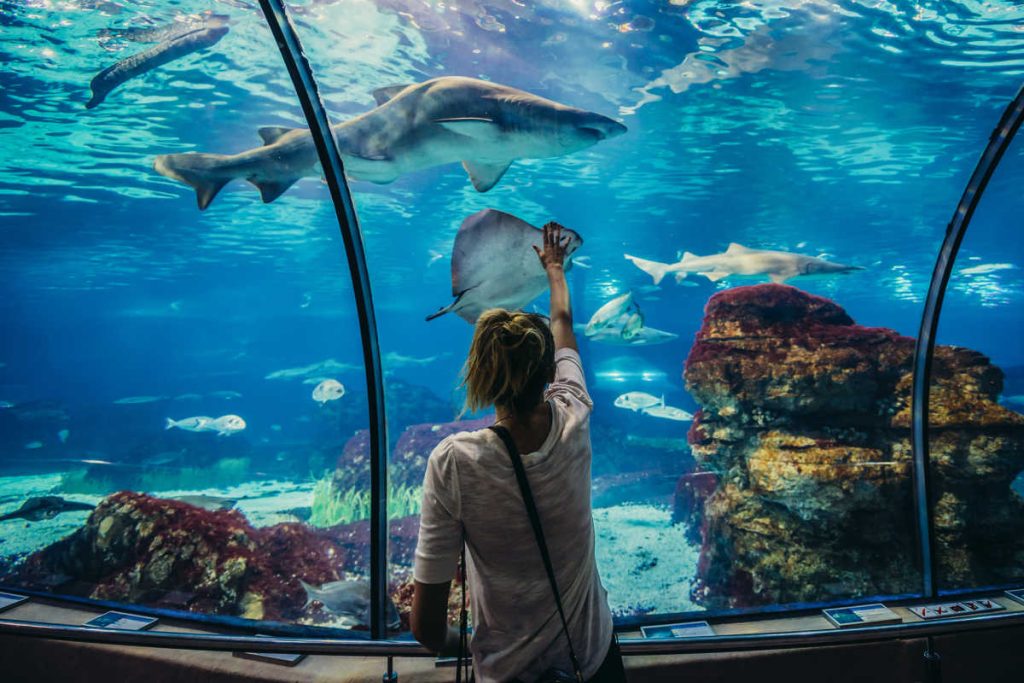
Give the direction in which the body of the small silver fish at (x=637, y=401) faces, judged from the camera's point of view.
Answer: to the viewer's left

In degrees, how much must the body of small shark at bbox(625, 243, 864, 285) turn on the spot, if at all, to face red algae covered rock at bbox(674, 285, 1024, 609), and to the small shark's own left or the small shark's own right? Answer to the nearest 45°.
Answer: approximately 90° to the small shark's own right

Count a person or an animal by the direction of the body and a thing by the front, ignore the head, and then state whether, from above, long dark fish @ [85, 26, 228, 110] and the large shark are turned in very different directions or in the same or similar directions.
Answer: same or similar directions

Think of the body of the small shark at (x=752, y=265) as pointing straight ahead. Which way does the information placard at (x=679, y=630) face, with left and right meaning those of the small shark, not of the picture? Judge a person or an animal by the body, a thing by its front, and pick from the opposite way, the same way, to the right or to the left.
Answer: to the right

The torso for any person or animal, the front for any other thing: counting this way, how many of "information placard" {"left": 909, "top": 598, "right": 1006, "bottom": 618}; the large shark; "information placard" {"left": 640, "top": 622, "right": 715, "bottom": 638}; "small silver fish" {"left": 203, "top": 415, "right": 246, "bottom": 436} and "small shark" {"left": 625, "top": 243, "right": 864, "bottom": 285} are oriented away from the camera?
0

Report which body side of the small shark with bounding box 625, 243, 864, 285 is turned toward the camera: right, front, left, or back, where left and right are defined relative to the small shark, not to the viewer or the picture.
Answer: right

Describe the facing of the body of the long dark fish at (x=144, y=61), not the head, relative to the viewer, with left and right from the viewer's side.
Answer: facing to the right of the viewer

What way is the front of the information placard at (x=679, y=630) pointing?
toward the camera

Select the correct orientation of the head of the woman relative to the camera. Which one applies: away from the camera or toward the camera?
away from the camera

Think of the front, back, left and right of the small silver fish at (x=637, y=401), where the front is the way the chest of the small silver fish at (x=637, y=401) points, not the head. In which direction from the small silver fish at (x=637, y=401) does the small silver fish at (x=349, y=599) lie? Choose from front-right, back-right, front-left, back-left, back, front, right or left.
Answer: left

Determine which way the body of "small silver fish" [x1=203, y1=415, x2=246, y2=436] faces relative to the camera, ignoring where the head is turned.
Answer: to the viewer's right

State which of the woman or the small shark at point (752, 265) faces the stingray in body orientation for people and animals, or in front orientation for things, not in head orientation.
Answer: the woman
